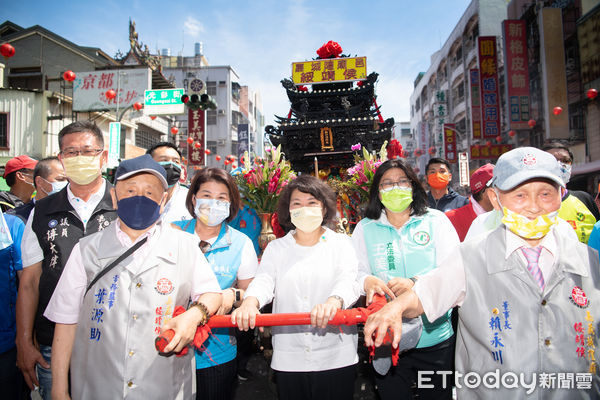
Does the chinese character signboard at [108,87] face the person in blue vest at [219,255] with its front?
yes

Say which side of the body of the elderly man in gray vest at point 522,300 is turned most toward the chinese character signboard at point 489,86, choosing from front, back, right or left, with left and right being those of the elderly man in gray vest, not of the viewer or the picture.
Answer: back

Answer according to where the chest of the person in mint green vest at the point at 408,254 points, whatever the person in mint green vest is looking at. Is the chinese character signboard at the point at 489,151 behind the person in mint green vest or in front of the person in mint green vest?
behind
